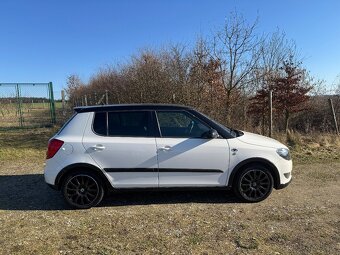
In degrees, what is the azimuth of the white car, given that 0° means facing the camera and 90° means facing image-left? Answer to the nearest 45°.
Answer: approximately 270°
